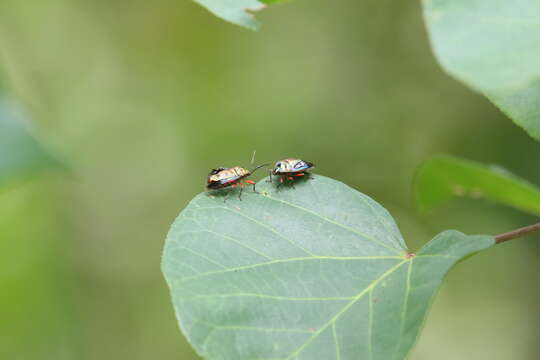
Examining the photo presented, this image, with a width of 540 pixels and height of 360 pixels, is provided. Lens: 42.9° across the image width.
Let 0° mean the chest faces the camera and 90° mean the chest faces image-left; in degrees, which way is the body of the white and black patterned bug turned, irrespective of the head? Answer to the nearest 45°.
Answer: approximately 90°

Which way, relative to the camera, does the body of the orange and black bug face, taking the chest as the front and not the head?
to the viewer's right

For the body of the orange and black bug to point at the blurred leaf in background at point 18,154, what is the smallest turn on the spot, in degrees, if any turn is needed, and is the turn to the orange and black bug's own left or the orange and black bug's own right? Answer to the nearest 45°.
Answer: approximately 135° to the orange and black bug's own left

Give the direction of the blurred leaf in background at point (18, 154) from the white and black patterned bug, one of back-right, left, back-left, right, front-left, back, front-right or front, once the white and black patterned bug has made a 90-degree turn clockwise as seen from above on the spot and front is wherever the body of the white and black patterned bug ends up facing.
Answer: front-left

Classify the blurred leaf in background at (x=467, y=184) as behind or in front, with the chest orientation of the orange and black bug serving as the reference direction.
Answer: in front

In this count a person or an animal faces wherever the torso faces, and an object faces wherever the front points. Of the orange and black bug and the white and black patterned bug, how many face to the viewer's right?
1

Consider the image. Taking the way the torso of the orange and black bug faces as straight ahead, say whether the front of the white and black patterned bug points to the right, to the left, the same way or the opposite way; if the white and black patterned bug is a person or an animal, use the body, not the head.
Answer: the opposite way

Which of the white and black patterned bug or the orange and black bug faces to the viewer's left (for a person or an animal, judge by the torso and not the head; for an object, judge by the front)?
the white and black patterned bug

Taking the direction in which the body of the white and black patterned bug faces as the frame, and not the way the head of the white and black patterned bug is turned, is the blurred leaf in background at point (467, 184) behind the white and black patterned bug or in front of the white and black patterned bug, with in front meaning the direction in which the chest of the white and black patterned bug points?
behind
